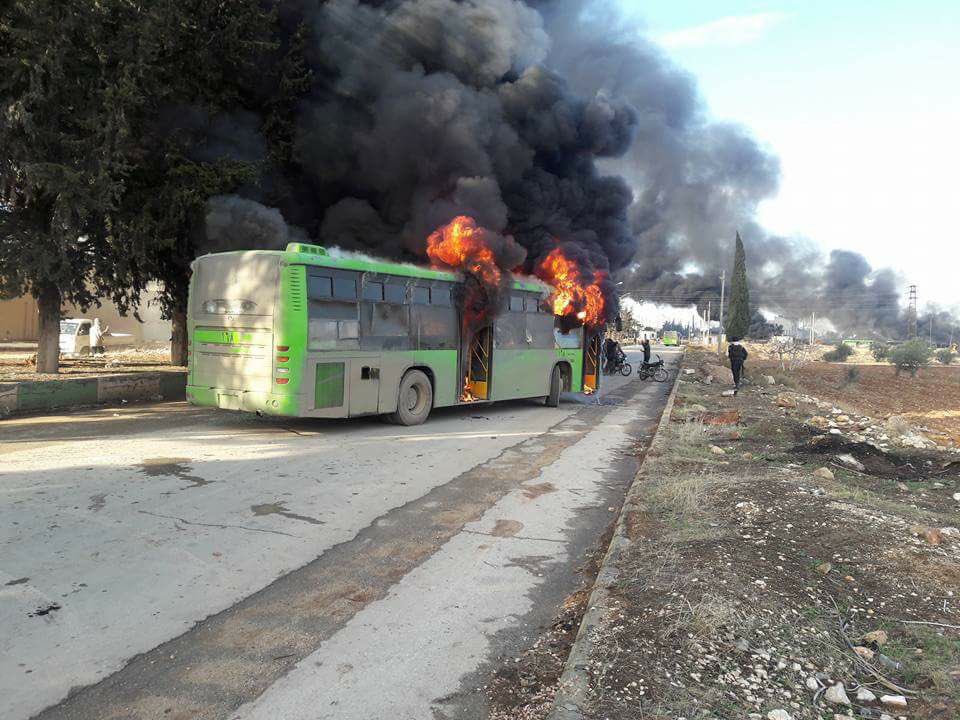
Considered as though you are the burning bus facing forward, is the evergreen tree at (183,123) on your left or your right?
on your left

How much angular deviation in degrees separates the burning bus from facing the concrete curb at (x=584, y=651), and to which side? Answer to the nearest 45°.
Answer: approximately 135° to its right

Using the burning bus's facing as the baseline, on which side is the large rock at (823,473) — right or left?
on its right

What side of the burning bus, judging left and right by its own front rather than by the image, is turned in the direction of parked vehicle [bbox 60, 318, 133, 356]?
left

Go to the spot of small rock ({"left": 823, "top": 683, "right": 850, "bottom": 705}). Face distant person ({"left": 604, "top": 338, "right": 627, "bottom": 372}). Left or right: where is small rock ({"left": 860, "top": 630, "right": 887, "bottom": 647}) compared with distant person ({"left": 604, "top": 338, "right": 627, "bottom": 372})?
right

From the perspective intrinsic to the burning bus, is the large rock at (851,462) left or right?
on its right

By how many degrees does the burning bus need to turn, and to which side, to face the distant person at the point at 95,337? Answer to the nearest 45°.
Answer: approximately 90° to its left

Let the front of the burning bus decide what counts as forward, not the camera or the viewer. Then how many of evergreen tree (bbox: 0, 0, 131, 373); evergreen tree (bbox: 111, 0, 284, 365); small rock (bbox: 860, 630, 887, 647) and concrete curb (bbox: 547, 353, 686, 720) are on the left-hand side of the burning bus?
2

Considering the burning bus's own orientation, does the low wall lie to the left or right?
on its left

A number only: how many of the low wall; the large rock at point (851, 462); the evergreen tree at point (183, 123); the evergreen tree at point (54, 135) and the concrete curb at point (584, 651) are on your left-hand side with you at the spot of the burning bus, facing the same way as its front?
3

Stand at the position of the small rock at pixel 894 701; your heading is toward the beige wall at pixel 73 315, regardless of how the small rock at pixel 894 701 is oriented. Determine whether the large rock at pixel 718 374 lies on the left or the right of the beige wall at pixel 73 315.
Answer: right

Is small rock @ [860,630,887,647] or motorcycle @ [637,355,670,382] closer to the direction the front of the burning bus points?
the motorcycle

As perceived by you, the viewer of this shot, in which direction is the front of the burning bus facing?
facing away from the viewer and to the right of the viewer

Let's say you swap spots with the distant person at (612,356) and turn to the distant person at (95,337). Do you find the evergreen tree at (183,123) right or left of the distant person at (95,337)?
left

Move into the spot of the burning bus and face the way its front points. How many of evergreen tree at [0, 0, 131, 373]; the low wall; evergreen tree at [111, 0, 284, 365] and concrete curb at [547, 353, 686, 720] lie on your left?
3

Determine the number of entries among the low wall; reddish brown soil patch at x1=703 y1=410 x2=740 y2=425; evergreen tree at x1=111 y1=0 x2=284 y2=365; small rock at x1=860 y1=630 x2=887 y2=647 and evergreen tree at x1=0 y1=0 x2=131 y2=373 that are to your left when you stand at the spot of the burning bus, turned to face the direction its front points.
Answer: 3
